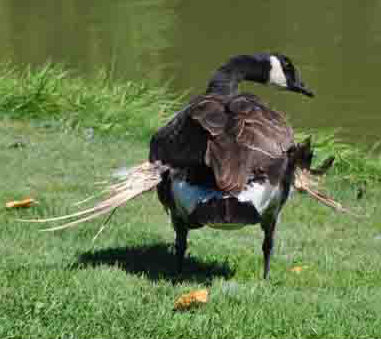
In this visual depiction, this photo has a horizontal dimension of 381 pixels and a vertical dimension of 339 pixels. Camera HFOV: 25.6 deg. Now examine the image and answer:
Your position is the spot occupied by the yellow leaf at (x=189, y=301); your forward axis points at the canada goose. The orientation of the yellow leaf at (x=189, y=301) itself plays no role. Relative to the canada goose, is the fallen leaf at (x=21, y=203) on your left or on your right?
left

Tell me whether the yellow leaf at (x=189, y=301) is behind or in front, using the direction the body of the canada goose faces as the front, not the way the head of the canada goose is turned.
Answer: behind

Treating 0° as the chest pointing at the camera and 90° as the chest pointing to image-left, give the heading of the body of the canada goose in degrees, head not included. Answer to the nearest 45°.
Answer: approximately 180°

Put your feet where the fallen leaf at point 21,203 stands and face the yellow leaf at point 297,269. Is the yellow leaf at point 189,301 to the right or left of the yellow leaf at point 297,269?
right

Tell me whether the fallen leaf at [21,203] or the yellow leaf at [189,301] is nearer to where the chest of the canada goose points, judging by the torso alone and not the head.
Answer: the fallen leaf

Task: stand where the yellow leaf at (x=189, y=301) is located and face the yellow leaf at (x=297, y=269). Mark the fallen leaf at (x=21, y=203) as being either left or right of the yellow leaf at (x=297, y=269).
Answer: left
